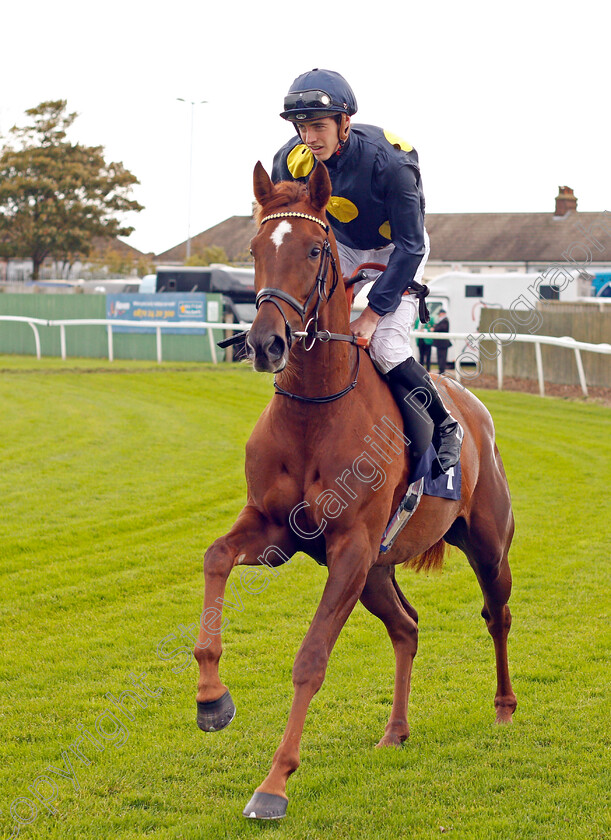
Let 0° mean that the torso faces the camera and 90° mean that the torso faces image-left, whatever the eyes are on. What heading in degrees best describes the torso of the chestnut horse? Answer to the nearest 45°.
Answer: approximately 45°

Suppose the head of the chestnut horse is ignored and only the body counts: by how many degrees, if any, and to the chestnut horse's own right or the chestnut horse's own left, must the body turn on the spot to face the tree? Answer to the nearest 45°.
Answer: approximately 135° to the chestnut horse's own right

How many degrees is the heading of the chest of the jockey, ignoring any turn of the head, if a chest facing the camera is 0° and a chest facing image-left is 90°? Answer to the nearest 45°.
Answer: approximately 45°

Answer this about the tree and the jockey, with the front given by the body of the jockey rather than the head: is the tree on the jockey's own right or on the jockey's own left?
on the jockey's own right
